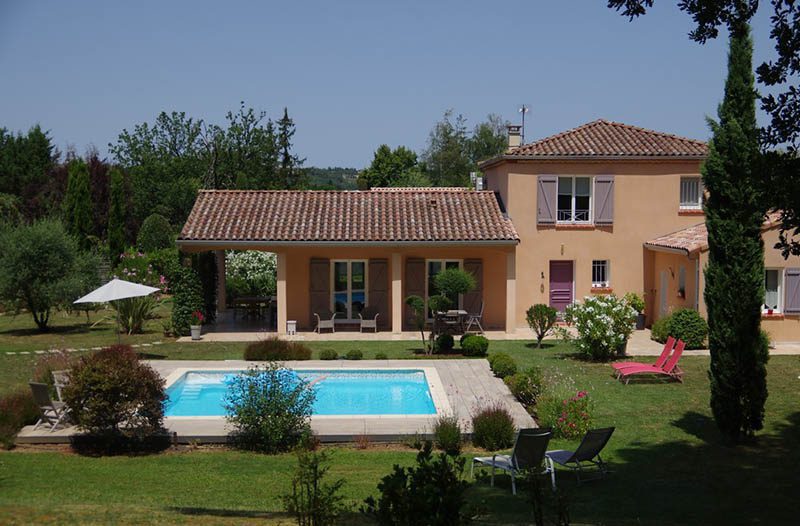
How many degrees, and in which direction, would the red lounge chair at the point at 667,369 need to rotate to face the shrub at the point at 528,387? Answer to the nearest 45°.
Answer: approximately 45° to its left

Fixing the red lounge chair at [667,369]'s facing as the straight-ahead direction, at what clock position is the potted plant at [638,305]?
The potted plant is roughly at 3 o'clock from the red lounge chair.

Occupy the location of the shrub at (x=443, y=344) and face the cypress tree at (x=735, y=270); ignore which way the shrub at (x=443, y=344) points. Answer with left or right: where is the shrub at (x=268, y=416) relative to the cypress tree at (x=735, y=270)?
right

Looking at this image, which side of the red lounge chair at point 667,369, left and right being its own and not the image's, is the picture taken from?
left

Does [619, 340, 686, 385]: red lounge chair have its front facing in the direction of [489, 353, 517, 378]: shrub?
yes

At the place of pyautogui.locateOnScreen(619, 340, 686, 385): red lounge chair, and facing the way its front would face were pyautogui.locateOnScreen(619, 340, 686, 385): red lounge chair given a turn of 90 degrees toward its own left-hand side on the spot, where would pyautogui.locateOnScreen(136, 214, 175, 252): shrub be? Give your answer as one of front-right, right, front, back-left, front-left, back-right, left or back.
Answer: back-right

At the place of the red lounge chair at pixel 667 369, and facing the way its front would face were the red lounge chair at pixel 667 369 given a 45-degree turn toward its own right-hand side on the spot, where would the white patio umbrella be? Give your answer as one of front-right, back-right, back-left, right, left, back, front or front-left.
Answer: front-left

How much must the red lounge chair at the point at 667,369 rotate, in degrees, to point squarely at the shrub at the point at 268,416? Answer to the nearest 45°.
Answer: approximately 45° to its left

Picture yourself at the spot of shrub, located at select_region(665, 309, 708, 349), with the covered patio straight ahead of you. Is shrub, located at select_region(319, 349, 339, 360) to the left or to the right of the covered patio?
left

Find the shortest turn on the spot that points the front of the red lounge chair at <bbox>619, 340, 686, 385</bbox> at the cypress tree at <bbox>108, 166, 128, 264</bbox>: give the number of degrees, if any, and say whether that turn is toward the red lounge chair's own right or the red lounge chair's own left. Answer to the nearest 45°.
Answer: approximately 45° to the red lounge chair's own right

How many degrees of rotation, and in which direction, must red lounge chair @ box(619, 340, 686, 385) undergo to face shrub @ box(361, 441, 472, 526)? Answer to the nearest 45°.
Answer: approximately 90° to its left
